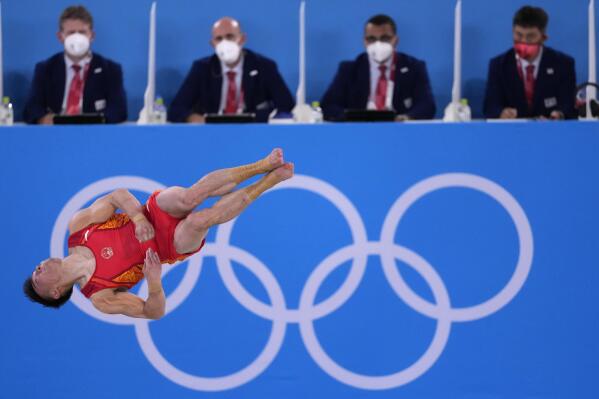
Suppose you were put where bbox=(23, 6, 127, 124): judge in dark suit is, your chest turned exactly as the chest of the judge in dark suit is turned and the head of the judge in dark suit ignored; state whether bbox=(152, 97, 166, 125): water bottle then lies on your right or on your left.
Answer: on your left

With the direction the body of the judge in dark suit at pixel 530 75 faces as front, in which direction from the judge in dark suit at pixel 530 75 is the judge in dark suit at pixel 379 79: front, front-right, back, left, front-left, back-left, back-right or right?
right

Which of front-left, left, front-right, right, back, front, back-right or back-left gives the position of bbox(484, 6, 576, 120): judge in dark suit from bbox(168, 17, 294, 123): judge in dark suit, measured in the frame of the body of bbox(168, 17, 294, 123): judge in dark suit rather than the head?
left

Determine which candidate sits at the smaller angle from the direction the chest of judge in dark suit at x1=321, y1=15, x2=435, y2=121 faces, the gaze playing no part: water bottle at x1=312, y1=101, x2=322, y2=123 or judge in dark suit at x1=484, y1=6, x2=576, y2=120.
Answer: the water bottle

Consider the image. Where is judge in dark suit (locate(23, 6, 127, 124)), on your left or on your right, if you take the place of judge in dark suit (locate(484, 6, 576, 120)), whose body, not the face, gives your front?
on your right

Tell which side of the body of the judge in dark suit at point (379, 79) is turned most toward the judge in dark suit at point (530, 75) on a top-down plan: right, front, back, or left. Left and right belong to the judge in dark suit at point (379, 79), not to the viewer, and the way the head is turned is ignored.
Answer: left

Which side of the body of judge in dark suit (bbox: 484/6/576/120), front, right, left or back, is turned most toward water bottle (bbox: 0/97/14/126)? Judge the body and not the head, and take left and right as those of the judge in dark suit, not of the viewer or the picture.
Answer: right

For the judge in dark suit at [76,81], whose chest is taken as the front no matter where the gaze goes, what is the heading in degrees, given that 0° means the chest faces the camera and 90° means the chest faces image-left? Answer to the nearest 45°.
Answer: approximately 0°

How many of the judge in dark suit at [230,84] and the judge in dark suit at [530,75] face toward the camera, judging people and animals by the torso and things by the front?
2
